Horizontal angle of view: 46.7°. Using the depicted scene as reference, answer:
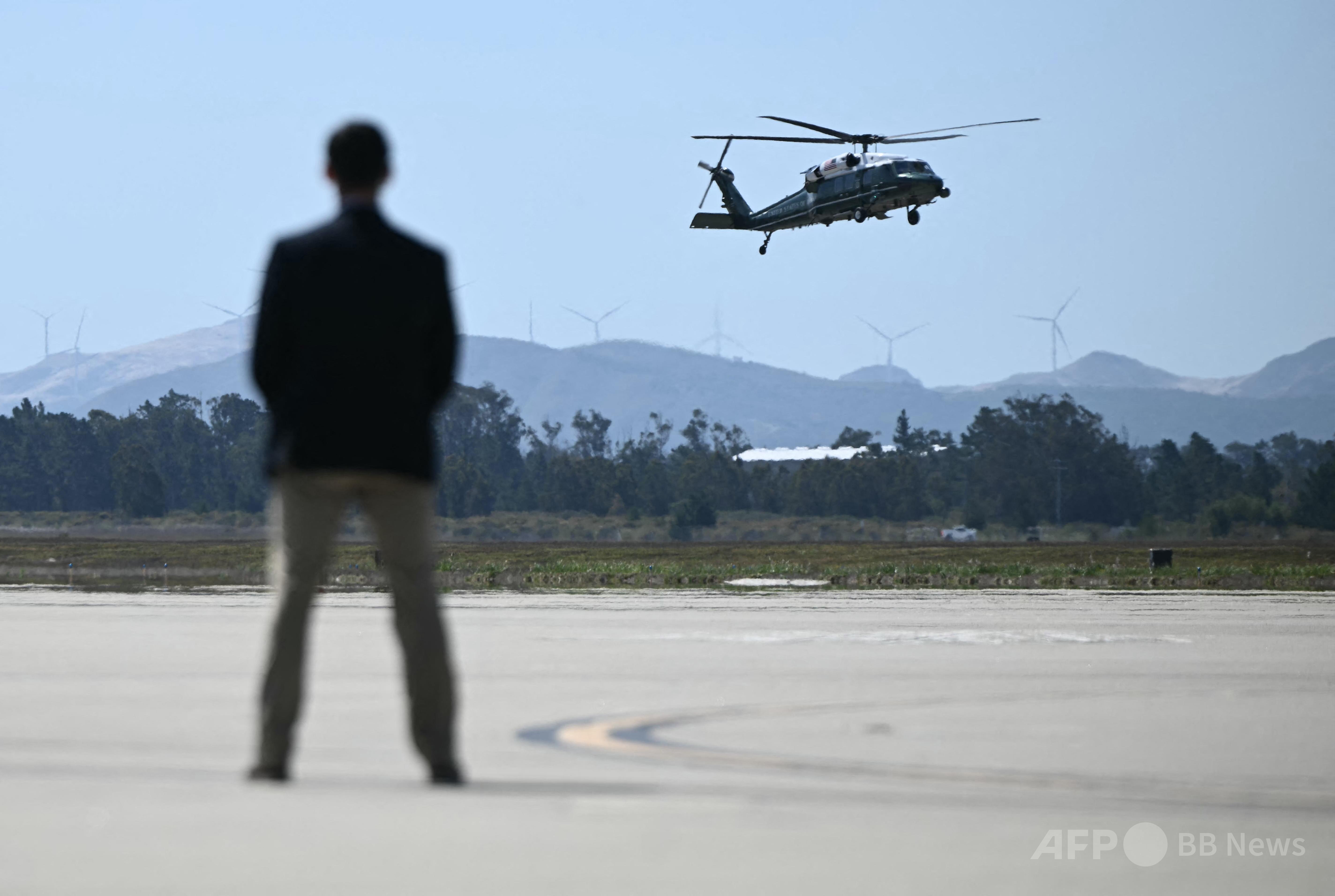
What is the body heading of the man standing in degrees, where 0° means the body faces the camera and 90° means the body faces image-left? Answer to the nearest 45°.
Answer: approximately 180°

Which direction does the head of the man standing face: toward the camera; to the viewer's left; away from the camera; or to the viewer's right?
away from the camera
